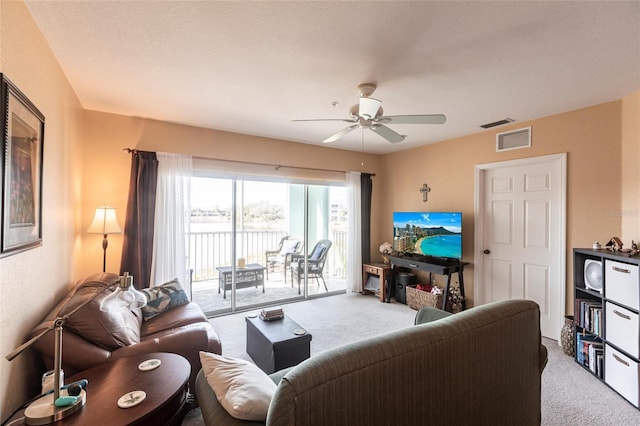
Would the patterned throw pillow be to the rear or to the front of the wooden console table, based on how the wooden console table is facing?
to the front

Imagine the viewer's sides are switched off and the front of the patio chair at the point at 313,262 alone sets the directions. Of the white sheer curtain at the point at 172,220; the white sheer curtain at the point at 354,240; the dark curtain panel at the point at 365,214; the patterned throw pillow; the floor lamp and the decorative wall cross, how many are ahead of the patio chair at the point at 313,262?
3

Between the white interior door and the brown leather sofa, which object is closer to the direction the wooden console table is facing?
the brown leather sofa

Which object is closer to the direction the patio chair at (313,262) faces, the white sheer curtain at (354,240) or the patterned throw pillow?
the patterned throw pillow

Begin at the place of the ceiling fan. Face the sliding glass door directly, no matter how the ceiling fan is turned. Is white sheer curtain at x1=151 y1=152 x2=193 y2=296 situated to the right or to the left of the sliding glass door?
left

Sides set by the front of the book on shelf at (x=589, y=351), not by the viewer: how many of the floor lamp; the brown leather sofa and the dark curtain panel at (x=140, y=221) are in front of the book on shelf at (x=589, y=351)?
3

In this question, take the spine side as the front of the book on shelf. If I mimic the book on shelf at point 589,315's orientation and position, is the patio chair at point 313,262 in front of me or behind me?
in front
